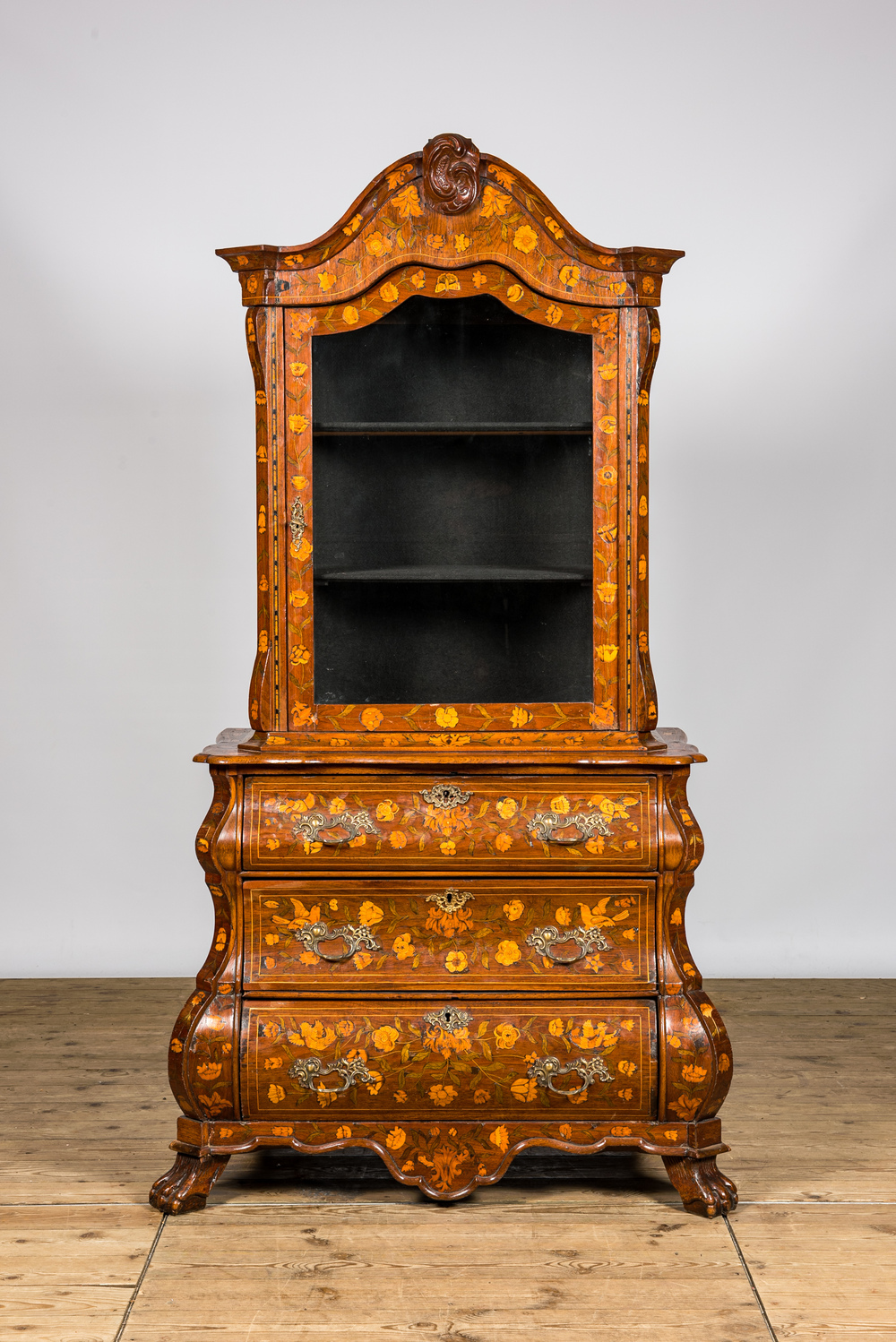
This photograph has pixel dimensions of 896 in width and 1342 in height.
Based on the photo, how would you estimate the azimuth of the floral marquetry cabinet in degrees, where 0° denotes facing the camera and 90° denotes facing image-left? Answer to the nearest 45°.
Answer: approximately 0°
